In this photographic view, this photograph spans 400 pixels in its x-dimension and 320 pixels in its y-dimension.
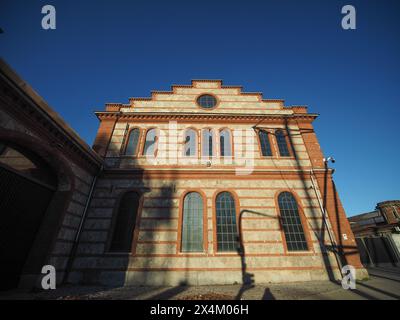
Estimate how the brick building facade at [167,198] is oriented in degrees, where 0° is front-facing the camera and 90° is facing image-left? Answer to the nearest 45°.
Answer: approximately 0°
